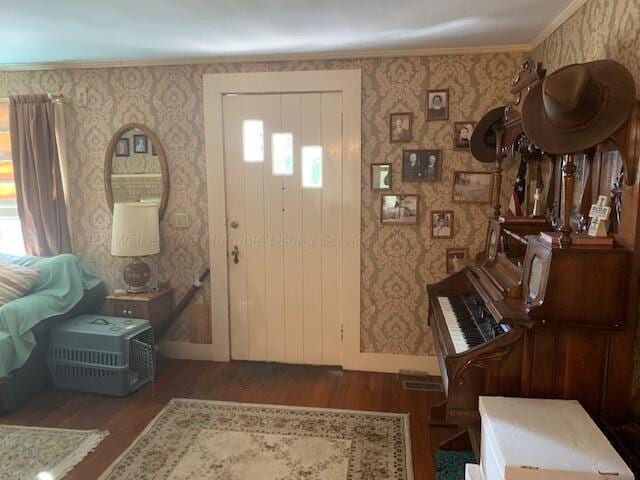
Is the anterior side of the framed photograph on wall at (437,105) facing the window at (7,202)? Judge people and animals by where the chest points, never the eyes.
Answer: no

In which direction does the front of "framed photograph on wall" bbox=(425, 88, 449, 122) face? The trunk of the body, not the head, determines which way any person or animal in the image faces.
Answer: toward the camera

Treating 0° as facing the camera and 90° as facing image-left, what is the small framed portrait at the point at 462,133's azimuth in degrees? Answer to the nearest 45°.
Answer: approximately 0°

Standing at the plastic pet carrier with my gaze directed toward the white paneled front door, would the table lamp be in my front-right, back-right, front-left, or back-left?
front-left

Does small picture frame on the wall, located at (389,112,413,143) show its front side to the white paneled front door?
no

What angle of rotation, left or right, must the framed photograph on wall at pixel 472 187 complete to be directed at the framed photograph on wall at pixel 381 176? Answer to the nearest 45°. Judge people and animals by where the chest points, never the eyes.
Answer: approximately 90° to its right

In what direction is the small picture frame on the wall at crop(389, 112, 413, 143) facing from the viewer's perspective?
toward the camera

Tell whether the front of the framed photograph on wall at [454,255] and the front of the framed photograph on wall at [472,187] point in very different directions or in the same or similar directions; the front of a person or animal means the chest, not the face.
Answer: same or similar directions

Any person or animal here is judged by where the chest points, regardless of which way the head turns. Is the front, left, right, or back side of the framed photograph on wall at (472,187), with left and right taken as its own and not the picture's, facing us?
front

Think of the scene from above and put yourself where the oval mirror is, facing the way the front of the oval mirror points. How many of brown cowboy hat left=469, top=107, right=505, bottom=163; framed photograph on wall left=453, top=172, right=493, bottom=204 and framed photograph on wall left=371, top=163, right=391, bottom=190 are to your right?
0

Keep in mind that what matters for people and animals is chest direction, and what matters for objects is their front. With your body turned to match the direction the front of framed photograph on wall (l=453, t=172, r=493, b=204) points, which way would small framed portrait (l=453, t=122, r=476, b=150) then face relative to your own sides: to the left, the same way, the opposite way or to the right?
the same way

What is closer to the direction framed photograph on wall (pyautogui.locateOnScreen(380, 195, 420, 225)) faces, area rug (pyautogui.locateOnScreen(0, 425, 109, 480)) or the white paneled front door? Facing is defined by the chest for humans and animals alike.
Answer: the area rug

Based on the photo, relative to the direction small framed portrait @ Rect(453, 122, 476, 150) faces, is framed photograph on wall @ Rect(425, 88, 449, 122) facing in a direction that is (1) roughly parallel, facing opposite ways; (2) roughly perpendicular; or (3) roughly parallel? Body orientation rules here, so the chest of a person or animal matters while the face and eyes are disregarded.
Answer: roughly parallel

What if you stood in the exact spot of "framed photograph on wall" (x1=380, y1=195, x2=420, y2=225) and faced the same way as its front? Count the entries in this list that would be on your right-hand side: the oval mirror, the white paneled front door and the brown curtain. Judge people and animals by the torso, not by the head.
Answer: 3

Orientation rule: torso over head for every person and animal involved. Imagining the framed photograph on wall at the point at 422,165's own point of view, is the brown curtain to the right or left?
on its right

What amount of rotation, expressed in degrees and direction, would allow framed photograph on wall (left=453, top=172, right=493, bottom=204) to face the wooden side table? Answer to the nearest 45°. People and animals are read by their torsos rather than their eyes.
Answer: approximately 90° to its right

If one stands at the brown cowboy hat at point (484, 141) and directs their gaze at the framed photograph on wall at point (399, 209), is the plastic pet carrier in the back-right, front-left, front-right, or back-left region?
front-left

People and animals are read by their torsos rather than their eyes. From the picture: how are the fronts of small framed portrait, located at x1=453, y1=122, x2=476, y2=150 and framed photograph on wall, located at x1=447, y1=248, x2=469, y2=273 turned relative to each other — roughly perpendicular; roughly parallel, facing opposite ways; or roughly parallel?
roughly parallel
